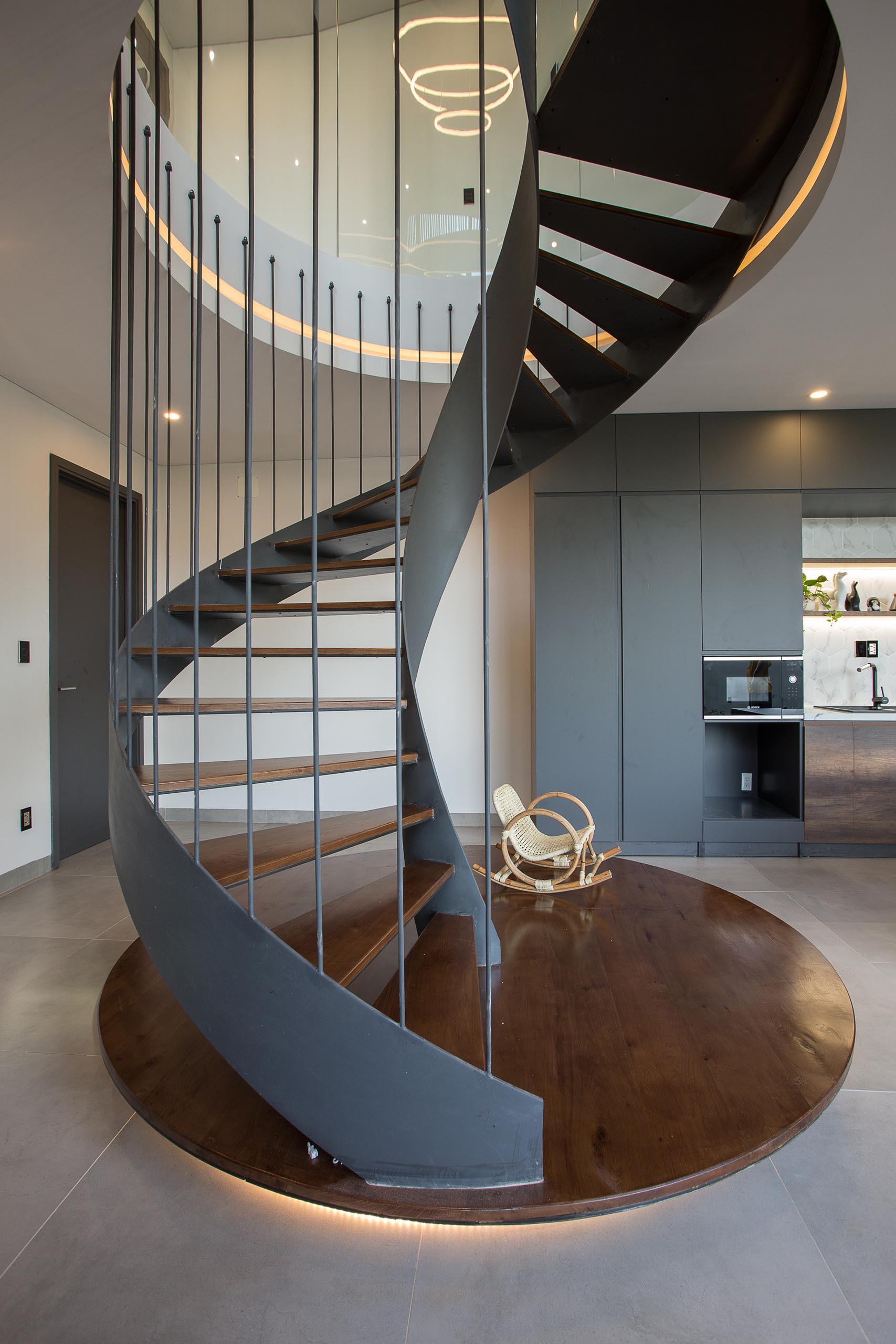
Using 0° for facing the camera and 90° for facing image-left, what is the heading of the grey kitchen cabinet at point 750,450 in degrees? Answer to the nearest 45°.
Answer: approximately 0°

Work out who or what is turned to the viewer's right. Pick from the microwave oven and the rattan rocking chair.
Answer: the rattan rocking chair

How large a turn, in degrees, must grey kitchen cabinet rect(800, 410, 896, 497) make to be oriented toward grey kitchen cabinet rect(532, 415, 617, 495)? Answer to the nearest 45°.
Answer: approximately 45° to its right

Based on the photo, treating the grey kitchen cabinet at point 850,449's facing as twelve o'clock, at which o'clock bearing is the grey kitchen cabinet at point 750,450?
the grey kitchen cabinet at point 750,450 is roughly at 2 o'clock from the grey kitchen cabinet at point 850,449.

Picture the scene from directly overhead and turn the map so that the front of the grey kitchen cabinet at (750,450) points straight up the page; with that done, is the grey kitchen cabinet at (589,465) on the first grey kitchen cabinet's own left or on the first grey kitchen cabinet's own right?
on the first grey kitchen cabinet's own right

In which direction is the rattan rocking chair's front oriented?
to the viewer's right

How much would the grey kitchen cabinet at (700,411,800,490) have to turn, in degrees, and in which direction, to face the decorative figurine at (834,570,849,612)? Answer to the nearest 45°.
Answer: approximately 135° to its left

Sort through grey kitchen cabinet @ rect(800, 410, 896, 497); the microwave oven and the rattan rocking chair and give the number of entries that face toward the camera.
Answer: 2

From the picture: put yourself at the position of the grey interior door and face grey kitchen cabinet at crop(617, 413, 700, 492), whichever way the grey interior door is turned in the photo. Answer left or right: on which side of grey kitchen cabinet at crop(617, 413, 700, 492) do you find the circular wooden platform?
right

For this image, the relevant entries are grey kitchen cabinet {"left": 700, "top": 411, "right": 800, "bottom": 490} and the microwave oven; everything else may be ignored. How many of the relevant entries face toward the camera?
2
